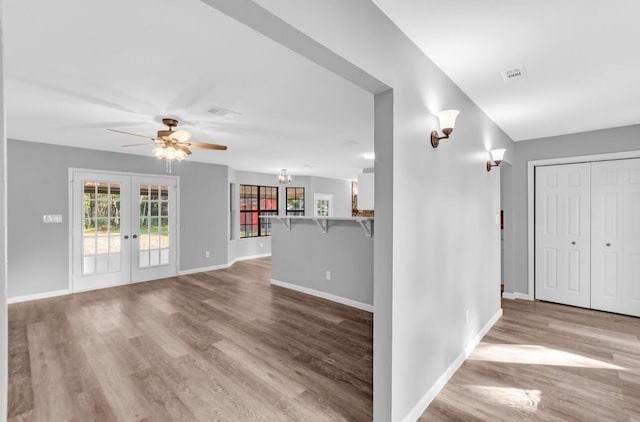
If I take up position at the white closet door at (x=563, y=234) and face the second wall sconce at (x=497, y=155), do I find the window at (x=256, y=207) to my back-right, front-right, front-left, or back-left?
front-right

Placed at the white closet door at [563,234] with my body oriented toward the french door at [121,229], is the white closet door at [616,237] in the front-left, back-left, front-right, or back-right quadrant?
back-left

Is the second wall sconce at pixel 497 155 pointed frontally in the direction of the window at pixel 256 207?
no

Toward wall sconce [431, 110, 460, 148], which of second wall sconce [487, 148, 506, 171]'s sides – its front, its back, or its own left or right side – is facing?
right

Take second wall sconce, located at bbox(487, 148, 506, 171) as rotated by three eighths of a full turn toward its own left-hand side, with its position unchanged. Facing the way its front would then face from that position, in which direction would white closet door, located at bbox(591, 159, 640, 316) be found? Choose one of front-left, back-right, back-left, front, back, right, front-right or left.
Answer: right

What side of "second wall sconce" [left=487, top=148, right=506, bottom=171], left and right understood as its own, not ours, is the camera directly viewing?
right

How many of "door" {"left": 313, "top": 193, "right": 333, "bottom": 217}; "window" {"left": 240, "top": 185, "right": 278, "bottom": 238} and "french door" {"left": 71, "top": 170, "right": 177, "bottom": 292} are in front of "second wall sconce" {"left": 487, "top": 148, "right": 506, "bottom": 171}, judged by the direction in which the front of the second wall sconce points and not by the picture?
0

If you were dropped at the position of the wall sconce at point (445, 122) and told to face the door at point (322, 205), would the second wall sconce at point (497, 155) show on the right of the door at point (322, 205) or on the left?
right

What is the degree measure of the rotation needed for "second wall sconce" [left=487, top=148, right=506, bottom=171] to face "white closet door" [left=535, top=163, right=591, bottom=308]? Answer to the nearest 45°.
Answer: approximately 45° to its left

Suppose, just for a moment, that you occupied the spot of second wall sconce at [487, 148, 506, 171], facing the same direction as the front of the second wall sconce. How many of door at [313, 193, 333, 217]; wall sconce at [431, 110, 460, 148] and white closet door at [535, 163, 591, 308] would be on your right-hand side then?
1

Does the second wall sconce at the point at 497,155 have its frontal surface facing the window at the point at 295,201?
no

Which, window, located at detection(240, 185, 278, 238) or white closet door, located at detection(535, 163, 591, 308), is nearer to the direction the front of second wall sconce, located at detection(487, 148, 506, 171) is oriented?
the white closet door

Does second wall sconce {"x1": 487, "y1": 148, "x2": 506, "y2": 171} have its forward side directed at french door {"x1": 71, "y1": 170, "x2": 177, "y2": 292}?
no

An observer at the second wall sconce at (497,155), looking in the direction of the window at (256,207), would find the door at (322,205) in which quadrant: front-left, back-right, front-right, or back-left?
front-right

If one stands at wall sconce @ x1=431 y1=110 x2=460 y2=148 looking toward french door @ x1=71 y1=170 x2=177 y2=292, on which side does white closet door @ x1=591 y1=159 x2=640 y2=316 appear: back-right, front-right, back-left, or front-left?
back-right
